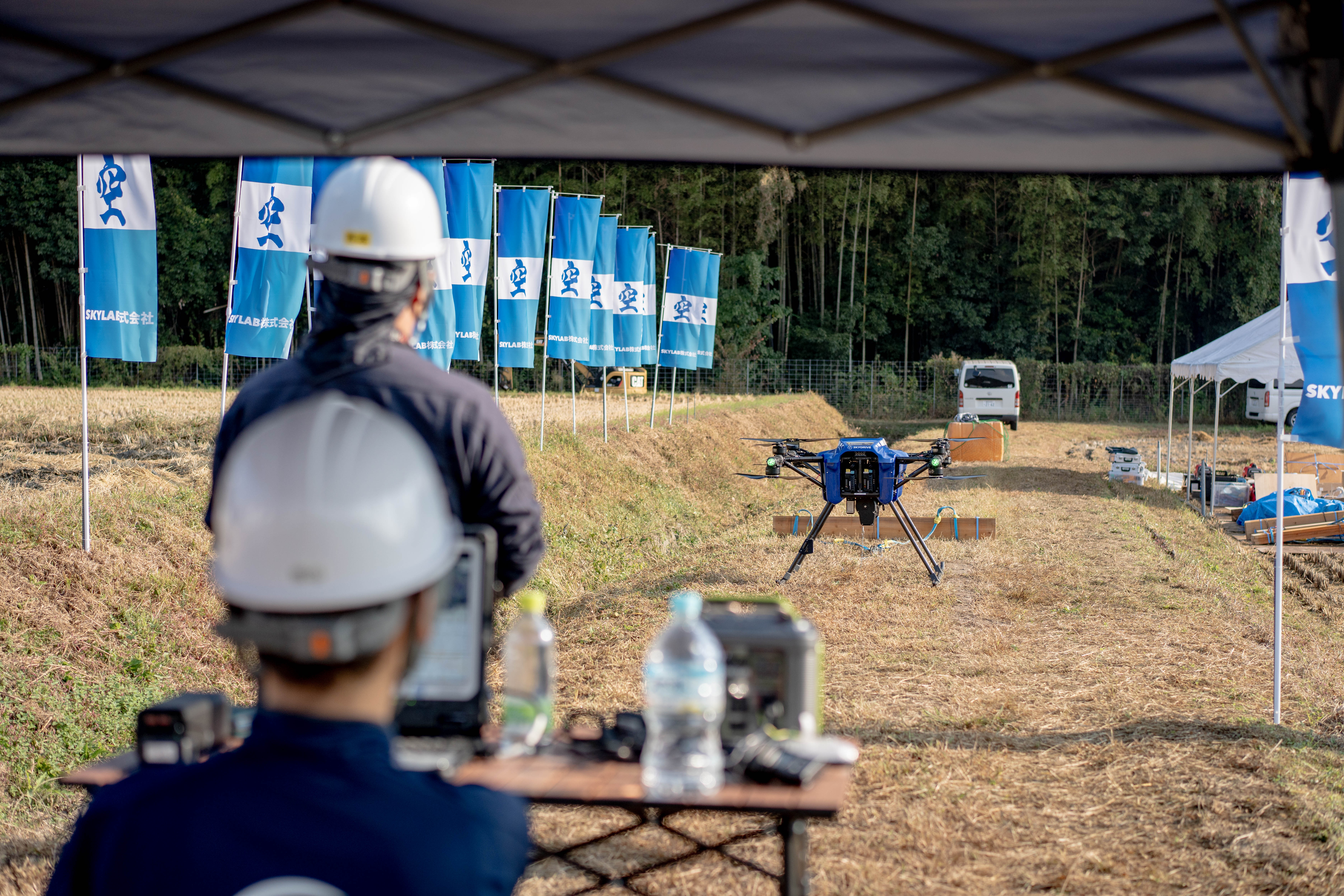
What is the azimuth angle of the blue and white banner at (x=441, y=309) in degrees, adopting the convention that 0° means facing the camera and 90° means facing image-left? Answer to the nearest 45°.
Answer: approximately 0°

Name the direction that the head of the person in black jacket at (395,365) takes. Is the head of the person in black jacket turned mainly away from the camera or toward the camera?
away from the camera

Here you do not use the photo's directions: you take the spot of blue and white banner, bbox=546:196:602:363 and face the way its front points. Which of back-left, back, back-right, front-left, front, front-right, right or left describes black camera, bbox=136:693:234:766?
front

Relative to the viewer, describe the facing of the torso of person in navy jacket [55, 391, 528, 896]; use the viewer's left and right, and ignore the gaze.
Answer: facing away from the viewer

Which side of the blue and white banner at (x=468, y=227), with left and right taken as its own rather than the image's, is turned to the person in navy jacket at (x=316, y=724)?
front

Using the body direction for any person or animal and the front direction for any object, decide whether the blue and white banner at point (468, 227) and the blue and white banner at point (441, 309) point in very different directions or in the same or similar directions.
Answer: same or similar directions

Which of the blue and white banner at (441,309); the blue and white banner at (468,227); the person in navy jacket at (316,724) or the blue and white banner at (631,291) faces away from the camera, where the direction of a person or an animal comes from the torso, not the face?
the person in navy jacket

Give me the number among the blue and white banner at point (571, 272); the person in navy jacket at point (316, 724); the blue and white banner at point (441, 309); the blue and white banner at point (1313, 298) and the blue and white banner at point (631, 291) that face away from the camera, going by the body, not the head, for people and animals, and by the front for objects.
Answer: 1

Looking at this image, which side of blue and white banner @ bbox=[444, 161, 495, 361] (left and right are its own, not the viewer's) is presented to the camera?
front

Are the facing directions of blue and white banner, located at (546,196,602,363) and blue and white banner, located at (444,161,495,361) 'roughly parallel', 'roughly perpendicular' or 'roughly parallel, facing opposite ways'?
roughly parallel
